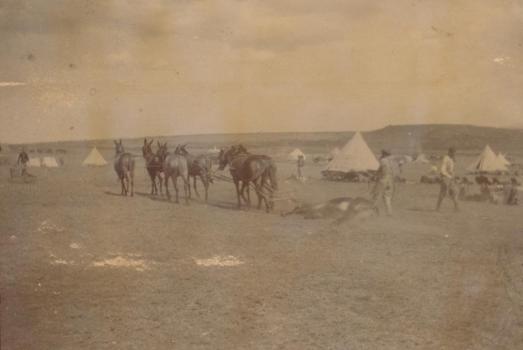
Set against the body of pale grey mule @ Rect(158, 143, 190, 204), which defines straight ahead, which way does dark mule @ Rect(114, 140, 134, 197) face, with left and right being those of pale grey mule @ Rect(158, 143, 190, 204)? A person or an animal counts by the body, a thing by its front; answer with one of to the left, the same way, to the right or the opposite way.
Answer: the same way
